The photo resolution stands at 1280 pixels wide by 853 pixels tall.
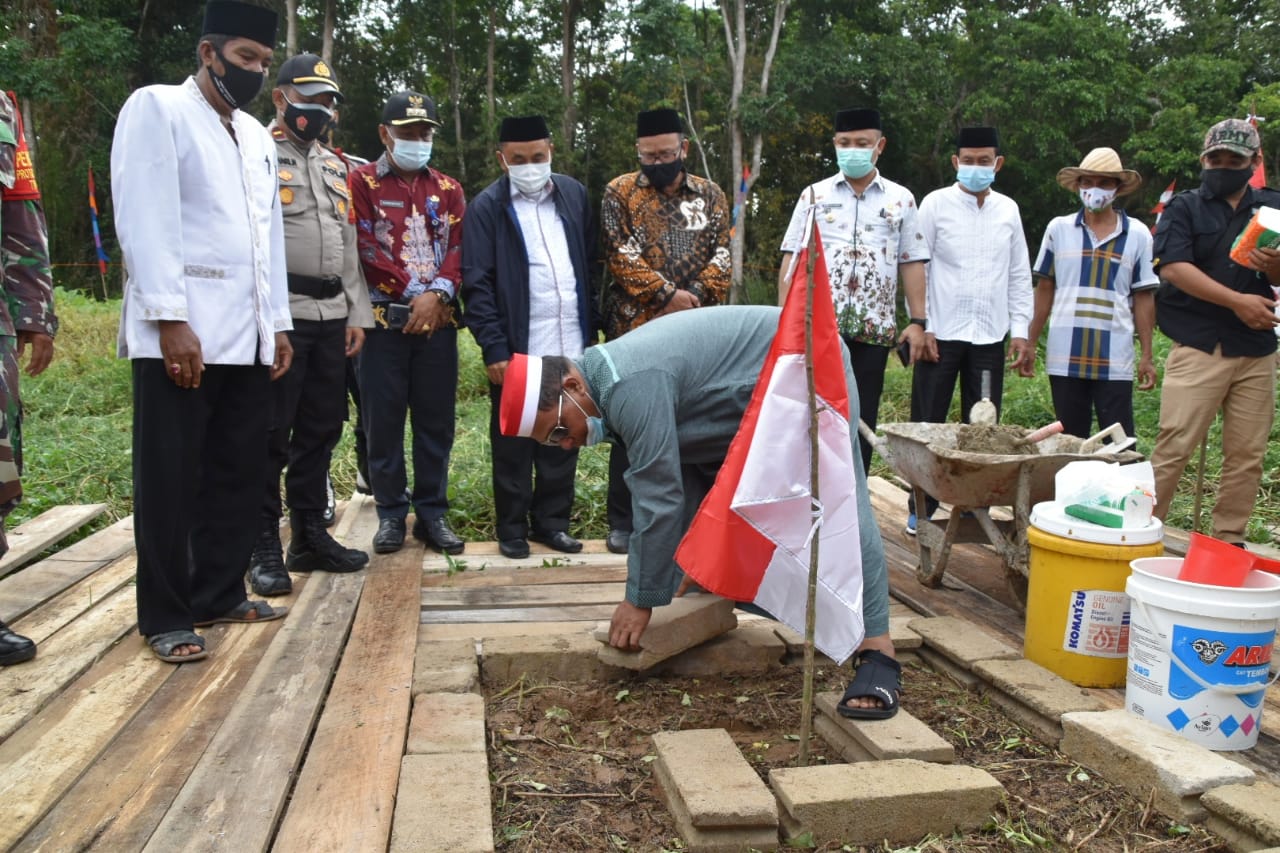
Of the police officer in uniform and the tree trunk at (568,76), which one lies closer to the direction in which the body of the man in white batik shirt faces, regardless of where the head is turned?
the police officer in uniform

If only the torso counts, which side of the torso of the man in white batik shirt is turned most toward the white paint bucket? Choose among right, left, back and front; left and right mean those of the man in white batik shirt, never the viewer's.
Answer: front

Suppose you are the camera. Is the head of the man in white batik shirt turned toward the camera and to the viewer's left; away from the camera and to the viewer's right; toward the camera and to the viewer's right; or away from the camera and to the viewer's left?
toward the camera and to the viewer's left

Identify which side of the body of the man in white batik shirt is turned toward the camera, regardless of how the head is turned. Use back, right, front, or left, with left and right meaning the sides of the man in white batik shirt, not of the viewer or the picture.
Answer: front

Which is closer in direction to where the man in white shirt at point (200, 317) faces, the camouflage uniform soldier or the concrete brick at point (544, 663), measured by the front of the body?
the concrete brick

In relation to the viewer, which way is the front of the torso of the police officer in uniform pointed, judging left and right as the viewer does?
facing the viewer and to the right of the viewer

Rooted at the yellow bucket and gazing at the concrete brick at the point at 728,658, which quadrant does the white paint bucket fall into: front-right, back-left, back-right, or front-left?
back-left

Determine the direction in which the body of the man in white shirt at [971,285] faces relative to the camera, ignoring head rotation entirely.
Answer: toward the camera

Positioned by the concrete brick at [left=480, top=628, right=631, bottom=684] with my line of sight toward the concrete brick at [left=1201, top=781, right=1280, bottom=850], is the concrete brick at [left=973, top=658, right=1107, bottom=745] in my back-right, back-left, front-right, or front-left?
front-left

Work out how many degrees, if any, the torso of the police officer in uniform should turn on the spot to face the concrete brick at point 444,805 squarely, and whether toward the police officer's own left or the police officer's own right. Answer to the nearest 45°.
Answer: approximately 45° to the police officer's own right

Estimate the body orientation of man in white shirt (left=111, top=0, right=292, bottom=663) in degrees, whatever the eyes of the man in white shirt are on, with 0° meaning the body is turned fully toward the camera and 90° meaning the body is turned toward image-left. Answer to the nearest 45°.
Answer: approximately 315°

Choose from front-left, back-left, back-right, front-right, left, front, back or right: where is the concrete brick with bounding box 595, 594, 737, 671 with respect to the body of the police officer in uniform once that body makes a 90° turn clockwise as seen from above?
left

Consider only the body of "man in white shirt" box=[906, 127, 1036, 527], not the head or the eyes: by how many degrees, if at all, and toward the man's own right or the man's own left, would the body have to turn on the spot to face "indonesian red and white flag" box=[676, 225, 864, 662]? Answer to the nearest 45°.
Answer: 0° — they already face it

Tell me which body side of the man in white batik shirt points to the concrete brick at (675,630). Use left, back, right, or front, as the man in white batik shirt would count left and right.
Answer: front

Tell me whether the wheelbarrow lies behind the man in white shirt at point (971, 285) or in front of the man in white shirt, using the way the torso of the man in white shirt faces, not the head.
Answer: in front

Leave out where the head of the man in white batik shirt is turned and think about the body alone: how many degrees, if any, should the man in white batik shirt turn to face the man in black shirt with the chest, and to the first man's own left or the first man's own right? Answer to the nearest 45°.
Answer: approximately 90° to the first man's own left

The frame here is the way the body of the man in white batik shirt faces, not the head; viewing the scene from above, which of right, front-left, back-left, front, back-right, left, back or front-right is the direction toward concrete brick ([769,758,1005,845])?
front

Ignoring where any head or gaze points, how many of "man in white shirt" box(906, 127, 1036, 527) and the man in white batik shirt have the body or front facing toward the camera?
2

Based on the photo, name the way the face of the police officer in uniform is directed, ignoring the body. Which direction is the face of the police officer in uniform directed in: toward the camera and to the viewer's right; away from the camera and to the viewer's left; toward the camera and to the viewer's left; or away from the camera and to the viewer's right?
toward the camera and to the viewer's right
